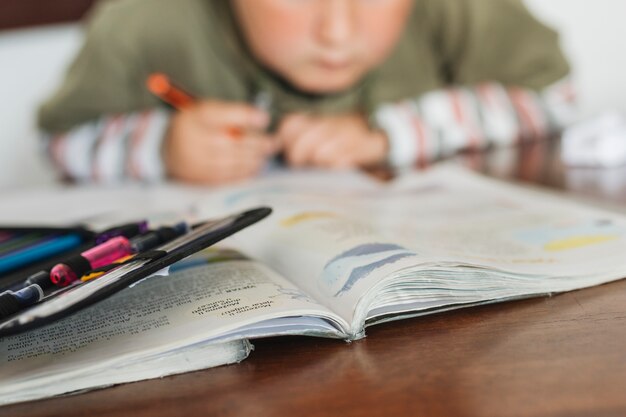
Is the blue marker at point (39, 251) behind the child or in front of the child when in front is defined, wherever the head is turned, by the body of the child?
in front

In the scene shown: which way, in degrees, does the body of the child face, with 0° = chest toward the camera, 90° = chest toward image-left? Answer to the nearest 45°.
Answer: approximately 0°

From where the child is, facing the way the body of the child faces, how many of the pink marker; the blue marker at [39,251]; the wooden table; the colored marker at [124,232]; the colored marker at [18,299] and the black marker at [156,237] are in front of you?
6

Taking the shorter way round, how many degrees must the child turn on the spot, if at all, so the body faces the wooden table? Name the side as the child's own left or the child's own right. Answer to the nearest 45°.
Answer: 0° — they already face it

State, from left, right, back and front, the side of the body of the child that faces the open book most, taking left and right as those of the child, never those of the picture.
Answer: front

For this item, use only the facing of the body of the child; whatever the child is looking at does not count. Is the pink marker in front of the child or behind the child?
in front

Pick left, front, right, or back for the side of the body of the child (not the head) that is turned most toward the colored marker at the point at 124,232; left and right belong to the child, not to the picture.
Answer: front
